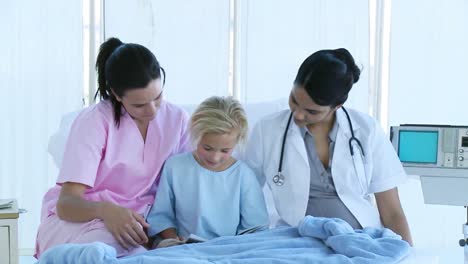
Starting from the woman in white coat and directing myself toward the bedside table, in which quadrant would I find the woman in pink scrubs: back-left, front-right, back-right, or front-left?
front-left

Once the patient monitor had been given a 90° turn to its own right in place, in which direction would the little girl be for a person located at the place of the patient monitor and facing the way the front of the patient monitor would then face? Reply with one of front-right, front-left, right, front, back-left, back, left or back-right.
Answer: front-left

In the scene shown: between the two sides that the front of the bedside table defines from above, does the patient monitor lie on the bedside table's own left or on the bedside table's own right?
on the bedside table's own left

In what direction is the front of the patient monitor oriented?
toward the camera

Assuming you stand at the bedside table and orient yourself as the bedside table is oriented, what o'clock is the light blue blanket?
The light blue blanket is roughly at 11 o'clock from the bedside table.

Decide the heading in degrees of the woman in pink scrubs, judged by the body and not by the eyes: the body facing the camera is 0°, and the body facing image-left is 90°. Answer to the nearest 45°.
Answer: approximately 315°

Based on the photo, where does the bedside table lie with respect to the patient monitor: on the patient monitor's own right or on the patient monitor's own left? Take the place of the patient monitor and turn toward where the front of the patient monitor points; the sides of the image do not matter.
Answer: on the patient monitor's own right

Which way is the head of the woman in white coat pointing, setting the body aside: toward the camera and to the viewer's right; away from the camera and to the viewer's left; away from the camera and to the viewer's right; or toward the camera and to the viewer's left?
toward the camera and to the viewer's left

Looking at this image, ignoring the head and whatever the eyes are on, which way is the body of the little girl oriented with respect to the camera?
toward the camera

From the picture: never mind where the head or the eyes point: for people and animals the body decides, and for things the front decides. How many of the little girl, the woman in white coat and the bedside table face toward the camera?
3

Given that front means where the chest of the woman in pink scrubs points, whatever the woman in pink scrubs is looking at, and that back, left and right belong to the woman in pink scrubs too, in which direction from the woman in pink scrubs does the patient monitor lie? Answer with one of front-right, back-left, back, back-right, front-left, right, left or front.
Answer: front-left

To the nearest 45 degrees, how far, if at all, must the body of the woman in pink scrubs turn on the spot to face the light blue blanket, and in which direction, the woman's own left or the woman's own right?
0° — they already face it

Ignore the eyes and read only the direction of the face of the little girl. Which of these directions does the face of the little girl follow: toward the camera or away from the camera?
toward the camera

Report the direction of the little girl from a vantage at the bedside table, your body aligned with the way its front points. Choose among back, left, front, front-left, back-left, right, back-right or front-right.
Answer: front-left
